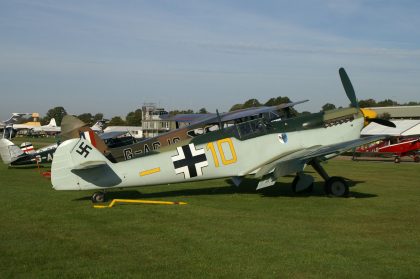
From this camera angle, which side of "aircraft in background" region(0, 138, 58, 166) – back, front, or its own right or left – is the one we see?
right

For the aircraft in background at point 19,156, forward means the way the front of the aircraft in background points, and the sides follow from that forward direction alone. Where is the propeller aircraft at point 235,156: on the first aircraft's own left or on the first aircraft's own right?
on the first aircraft's own right
